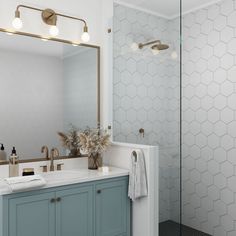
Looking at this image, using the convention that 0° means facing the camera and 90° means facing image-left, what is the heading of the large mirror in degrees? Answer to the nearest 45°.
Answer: approximately 315°
